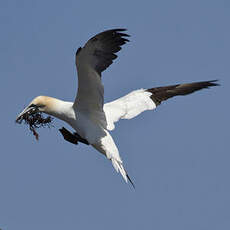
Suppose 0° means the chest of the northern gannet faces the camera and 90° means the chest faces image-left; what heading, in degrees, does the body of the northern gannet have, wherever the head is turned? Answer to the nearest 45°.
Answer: approximately 90°
